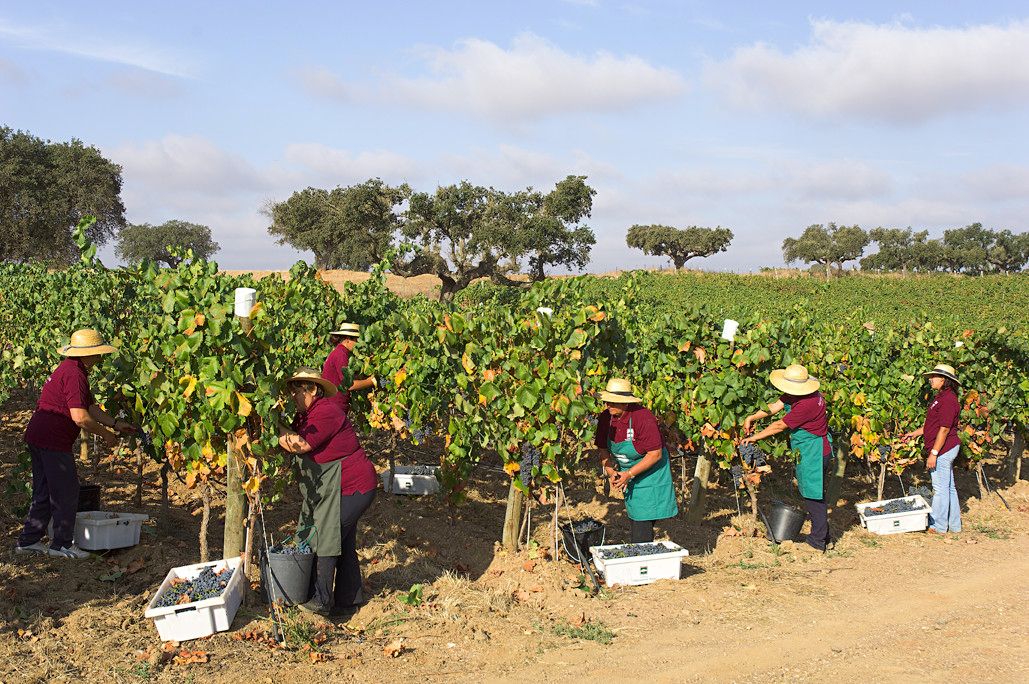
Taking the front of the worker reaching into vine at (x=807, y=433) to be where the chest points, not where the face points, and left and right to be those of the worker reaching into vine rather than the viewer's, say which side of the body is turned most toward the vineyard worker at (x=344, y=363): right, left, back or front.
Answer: front

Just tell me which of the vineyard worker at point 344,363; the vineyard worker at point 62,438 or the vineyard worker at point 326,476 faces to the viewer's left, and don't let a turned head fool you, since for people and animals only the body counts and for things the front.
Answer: the vineyard worker at point 326,476

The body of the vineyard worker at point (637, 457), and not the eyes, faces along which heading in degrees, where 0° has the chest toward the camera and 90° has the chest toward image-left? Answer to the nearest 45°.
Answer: approximately 45°

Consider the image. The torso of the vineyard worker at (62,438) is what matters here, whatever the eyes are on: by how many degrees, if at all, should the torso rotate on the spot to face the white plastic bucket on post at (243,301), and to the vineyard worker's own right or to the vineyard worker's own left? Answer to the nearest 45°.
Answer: approximately 45° to the vineyard worker's own right

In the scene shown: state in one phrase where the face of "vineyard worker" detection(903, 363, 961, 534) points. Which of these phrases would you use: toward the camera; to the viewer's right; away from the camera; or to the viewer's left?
to the viewer's left

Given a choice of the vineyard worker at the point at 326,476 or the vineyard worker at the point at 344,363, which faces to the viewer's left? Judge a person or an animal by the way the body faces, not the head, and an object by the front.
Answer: the vineyard worker at the point at 326,476

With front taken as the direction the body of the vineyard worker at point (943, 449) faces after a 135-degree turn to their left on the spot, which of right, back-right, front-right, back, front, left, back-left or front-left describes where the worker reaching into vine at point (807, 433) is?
right

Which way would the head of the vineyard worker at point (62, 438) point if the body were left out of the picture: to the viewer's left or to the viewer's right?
to the viewer's right

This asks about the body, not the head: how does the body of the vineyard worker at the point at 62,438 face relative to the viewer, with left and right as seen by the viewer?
facing to the right of the viewer

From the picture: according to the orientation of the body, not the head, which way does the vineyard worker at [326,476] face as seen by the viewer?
to the viewer's left

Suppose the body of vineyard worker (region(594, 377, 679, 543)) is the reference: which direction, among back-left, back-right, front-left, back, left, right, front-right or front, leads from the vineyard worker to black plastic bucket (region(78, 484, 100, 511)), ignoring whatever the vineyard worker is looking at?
front-right

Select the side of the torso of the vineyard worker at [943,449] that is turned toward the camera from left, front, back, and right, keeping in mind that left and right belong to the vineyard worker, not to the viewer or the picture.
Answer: left

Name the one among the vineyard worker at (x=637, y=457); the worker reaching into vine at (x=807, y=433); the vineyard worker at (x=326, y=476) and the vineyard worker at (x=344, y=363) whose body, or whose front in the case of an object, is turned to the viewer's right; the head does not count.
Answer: the vineyard worker at (x=344, y=363)
